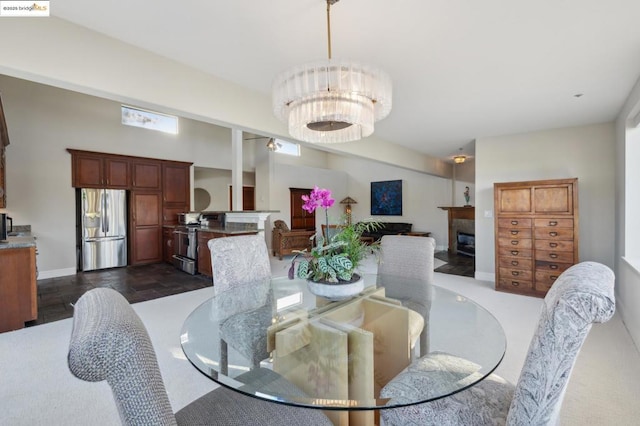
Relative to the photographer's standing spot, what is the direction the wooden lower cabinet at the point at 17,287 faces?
facing to the right of the viewer

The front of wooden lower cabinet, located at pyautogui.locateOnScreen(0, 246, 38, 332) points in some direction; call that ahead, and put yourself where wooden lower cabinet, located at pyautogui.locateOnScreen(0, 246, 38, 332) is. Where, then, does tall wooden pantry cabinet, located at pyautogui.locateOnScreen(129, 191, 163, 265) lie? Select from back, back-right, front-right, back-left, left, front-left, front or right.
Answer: front-left

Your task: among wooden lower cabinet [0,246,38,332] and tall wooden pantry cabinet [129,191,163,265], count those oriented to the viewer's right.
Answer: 1

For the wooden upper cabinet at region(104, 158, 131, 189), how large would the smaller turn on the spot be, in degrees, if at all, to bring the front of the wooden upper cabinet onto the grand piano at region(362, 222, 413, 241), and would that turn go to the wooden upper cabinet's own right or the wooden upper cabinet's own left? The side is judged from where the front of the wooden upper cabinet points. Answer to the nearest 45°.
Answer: approximately 90° to the wooden upper cabinet's own left

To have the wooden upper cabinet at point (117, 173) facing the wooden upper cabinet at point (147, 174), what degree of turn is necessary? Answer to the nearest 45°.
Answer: approximately 90° to its left

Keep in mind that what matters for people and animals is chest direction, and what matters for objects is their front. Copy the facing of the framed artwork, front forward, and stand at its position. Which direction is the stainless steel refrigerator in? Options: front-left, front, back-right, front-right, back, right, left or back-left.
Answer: front-right

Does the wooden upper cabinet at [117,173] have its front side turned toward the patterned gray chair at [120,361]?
yes

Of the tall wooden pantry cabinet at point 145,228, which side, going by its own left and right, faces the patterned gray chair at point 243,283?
front

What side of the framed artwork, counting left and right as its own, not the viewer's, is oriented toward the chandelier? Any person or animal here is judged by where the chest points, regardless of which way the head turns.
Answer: front

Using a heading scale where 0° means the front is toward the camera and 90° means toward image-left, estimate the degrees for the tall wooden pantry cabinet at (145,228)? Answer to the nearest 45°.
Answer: approximately 0°

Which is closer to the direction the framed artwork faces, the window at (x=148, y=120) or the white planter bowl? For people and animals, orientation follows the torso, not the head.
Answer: the white planter bowl
